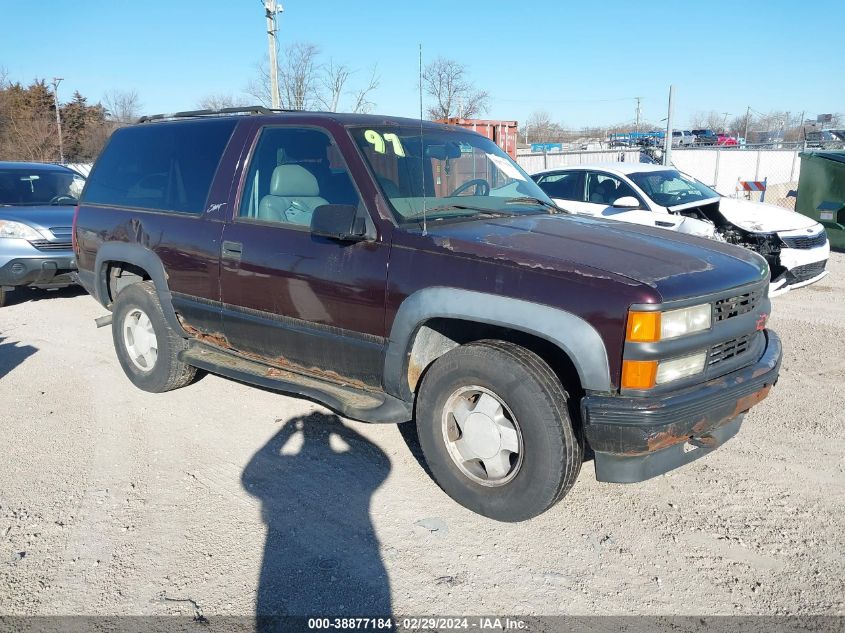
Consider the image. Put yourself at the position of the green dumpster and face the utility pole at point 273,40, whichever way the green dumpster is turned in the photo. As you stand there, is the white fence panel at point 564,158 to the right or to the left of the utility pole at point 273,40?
right

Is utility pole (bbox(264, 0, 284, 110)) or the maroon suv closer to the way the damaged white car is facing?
the maroon suv

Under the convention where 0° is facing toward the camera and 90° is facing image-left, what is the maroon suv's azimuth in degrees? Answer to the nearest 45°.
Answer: approximately 315°

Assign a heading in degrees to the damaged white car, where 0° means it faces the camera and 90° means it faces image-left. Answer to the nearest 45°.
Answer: approximately 315°

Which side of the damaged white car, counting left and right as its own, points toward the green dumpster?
left

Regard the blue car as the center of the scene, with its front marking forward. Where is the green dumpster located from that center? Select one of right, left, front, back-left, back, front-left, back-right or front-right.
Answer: front-left

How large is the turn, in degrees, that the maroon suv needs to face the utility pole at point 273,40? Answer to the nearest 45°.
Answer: approximately 135° to its left

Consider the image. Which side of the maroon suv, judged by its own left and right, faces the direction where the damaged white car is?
left

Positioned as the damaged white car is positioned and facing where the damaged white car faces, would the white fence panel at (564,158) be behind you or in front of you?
behind
